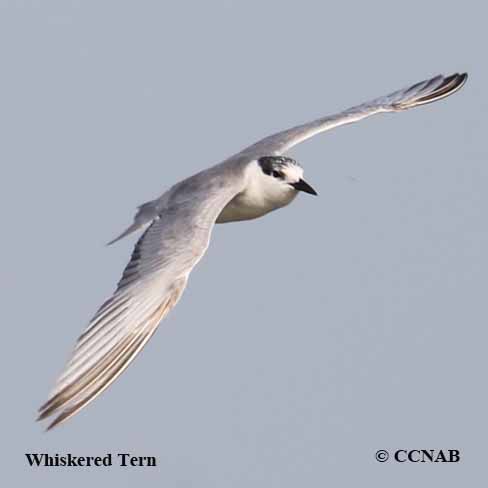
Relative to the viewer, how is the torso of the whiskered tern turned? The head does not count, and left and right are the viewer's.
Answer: facing the viewer and to the right of the viewer
